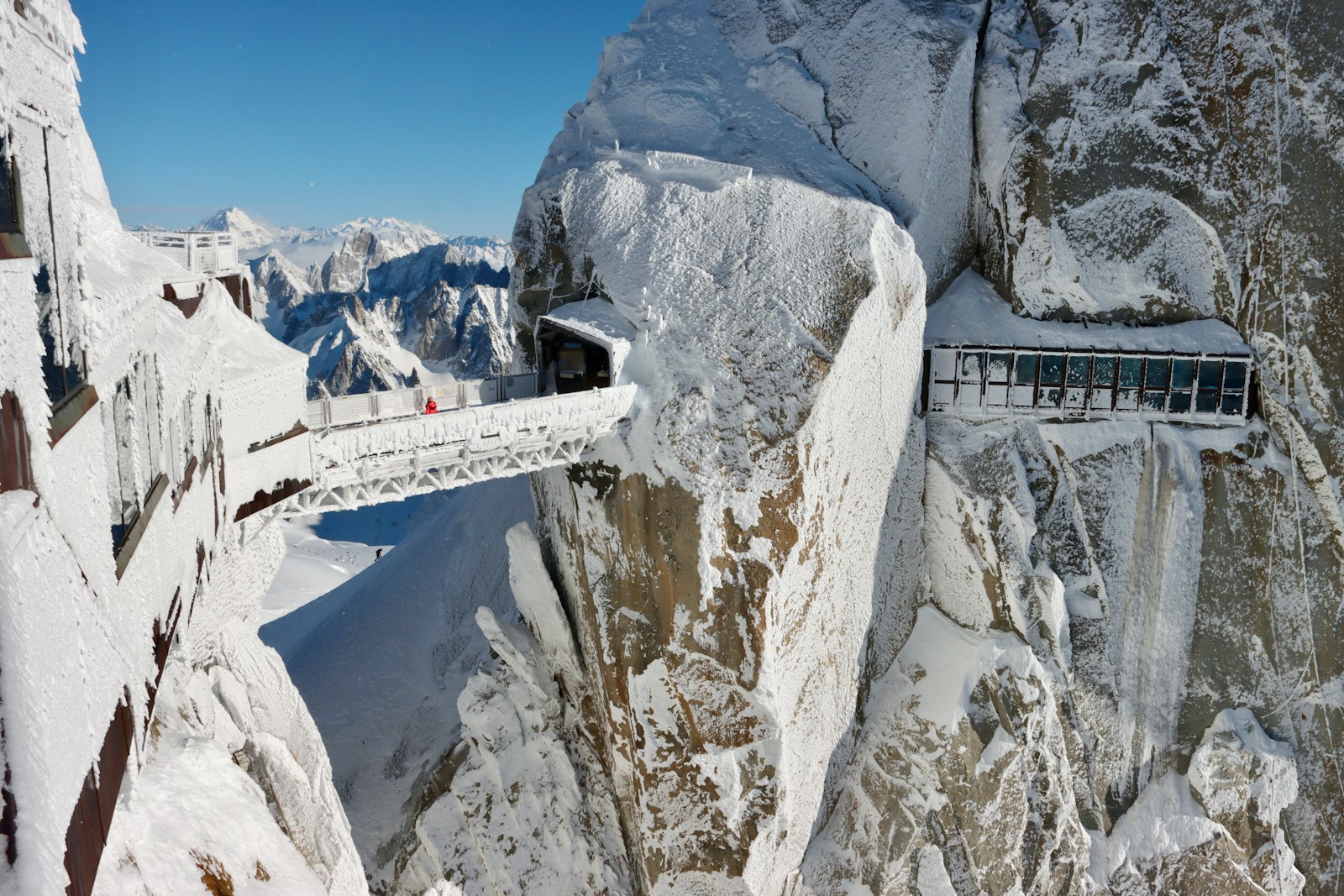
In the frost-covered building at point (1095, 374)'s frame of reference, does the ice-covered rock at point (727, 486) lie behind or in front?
in front

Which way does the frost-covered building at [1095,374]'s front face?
toward the camera

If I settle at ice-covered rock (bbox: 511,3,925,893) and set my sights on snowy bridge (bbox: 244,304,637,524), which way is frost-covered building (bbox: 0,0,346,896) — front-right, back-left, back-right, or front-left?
front-left

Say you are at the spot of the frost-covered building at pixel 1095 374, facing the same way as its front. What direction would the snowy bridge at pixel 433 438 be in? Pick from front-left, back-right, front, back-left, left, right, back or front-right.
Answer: front-right
